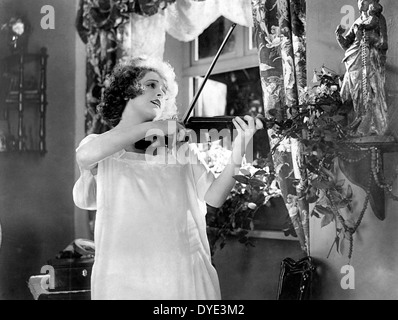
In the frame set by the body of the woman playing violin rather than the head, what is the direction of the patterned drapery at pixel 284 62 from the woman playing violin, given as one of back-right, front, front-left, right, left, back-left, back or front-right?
left

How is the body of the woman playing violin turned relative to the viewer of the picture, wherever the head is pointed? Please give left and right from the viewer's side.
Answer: facing the viewer and to the right of the viewer

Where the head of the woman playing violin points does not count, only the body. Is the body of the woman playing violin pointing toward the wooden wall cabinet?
no

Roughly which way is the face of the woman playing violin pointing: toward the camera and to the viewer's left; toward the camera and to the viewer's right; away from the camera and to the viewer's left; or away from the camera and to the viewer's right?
toward the camera and to the viewer's right

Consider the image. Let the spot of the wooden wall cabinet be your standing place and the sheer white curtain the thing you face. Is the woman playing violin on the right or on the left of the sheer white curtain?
right

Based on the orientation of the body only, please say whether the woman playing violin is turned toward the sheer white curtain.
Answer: no
